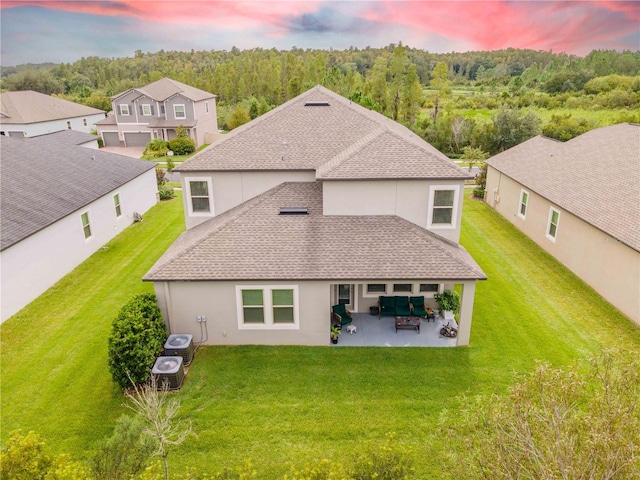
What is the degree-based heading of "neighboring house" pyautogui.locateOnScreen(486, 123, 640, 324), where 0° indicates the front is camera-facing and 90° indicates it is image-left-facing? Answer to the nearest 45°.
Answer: approximately 135°

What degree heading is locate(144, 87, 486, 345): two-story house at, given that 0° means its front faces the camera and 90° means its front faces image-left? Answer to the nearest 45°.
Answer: approximately 180°

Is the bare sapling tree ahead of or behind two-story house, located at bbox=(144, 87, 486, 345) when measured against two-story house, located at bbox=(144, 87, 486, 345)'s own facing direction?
behind

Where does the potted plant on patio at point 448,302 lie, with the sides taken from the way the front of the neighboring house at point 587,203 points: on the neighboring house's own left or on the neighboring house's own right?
on the neighboring house's own left

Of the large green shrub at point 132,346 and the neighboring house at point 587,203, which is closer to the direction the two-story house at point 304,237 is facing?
the neighboring house

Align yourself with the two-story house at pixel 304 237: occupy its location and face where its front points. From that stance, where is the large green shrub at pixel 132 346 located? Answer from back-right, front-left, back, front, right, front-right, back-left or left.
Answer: back-left
